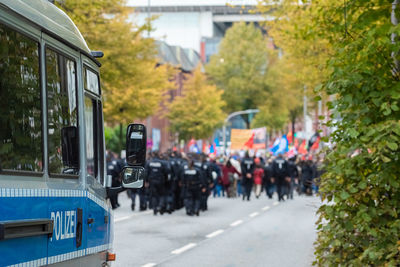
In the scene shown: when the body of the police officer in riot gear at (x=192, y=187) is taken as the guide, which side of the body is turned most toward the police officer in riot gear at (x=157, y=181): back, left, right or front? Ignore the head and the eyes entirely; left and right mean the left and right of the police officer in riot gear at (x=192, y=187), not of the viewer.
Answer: left

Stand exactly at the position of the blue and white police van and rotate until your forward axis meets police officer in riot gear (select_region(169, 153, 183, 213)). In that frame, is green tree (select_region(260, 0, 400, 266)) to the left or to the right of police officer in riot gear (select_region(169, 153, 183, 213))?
right

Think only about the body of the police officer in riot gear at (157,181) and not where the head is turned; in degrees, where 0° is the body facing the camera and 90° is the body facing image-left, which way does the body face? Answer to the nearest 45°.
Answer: approximately 180°

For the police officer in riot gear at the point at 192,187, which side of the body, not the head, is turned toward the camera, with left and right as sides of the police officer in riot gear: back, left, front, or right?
back

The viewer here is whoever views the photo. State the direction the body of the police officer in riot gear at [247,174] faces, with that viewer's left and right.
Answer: facing away from the viewer

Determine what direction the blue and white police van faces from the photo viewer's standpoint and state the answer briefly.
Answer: facing away from the viewer and to the right of the viewer

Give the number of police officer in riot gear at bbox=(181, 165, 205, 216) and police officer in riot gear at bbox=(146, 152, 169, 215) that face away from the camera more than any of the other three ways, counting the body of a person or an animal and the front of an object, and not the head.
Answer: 2

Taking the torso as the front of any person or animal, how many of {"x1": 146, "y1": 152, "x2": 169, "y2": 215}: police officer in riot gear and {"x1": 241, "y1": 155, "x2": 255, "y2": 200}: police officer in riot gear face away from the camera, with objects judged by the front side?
2
